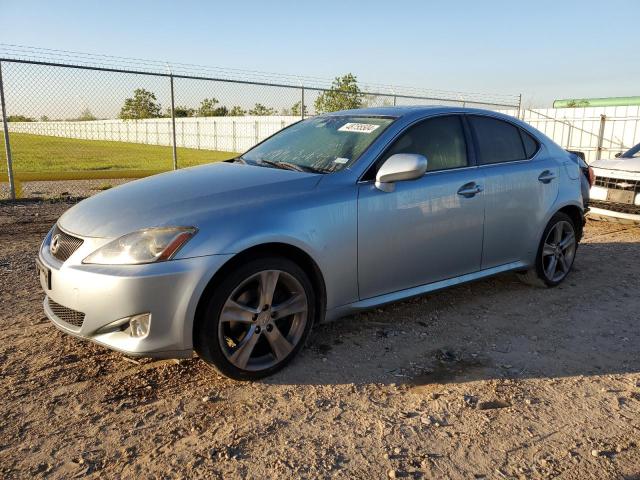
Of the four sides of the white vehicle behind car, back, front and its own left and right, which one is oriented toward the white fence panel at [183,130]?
right

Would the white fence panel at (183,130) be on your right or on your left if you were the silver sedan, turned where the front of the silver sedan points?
on your right

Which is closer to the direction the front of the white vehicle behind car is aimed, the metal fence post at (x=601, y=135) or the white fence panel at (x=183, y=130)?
the white fence panel

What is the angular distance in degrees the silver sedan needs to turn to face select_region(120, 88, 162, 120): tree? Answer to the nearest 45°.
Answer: approximately 135° to its right

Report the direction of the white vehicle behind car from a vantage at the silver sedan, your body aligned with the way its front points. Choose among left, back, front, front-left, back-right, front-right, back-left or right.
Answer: back

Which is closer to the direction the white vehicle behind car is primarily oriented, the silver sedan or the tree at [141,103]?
the silver sedan

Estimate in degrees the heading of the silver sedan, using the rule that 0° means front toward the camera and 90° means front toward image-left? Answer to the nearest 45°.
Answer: approximately 45°

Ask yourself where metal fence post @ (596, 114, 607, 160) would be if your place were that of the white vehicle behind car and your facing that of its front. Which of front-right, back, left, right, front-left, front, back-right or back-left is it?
back-right

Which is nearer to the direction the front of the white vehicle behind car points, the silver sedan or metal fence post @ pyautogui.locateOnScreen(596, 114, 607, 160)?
the silver sedan

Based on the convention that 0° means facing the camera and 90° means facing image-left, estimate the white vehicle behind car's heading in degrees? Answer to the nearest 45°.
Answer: approximately 45°
